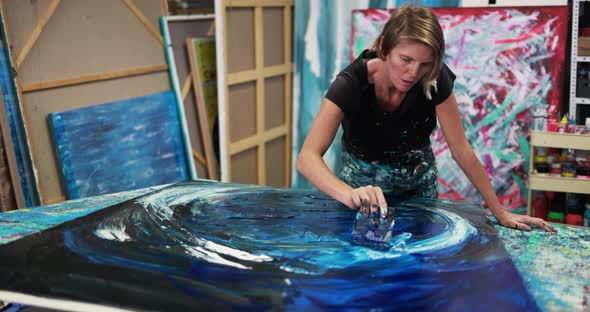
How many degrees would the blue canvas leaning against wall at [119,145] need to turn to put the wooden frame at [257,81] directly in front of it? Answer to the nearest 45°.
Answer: approximately 135° to its left

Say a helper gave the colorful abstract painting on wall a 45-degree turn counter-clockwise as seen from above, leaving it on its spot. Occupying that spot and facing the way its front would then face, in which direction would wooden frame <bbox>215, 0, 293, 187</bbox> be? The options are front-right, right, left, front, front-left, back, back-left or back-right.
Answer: back-right

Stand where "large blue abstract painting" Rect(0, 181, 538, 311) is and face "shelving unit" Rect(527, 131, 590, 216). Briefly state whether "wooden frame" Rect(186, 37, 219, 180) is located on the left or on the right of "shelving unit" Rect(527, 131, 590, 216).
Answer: left

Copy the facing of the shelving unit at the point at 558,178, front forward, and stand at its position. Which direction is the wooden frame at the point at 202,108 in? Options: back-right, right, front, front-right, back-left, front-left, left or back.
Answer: right

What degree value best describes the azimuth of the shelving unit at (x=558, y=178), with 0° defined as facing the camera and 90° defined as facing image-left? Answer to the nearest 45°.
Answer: approximately 0°

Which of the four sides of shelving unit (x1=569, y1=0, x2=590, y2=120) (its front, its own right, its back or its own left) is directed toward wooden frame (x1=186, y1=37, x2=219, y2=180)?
right
